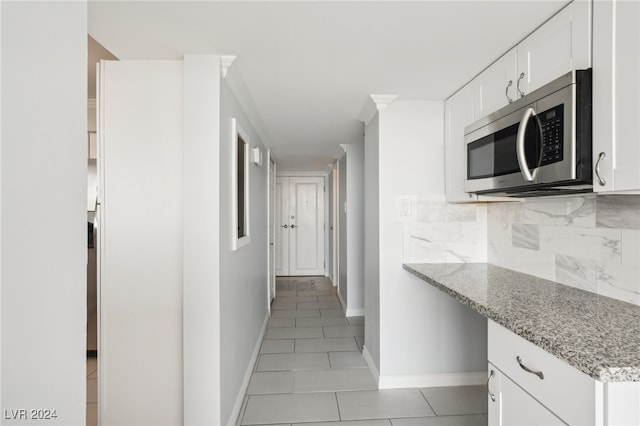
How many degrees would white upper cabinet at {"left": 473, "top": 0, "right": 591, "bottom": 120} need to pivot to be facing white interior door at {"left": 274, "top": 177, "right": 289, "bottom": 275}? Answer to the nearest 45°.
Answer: approximately 90° to its right

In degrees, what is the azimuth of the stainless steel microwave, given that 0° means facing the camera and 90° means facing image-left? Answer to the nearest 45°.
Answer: approximately 45°

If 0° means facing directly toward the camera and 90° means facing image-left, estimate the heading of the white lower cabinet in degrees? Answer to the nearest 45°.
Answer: approximately 45°

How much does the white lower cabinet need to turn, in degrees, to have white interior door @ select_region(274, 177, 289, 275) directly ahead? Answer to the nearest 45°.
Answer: approximately 90° to its right

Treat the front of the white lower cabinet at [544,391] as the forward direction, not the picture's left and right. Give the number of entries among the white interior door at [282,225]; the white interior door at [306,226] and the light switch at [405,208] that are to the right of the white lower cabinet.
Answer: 3

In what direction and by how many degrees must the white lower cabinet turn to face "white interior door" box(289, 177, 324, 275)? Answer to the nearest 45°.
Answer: approximately 90° to its right
